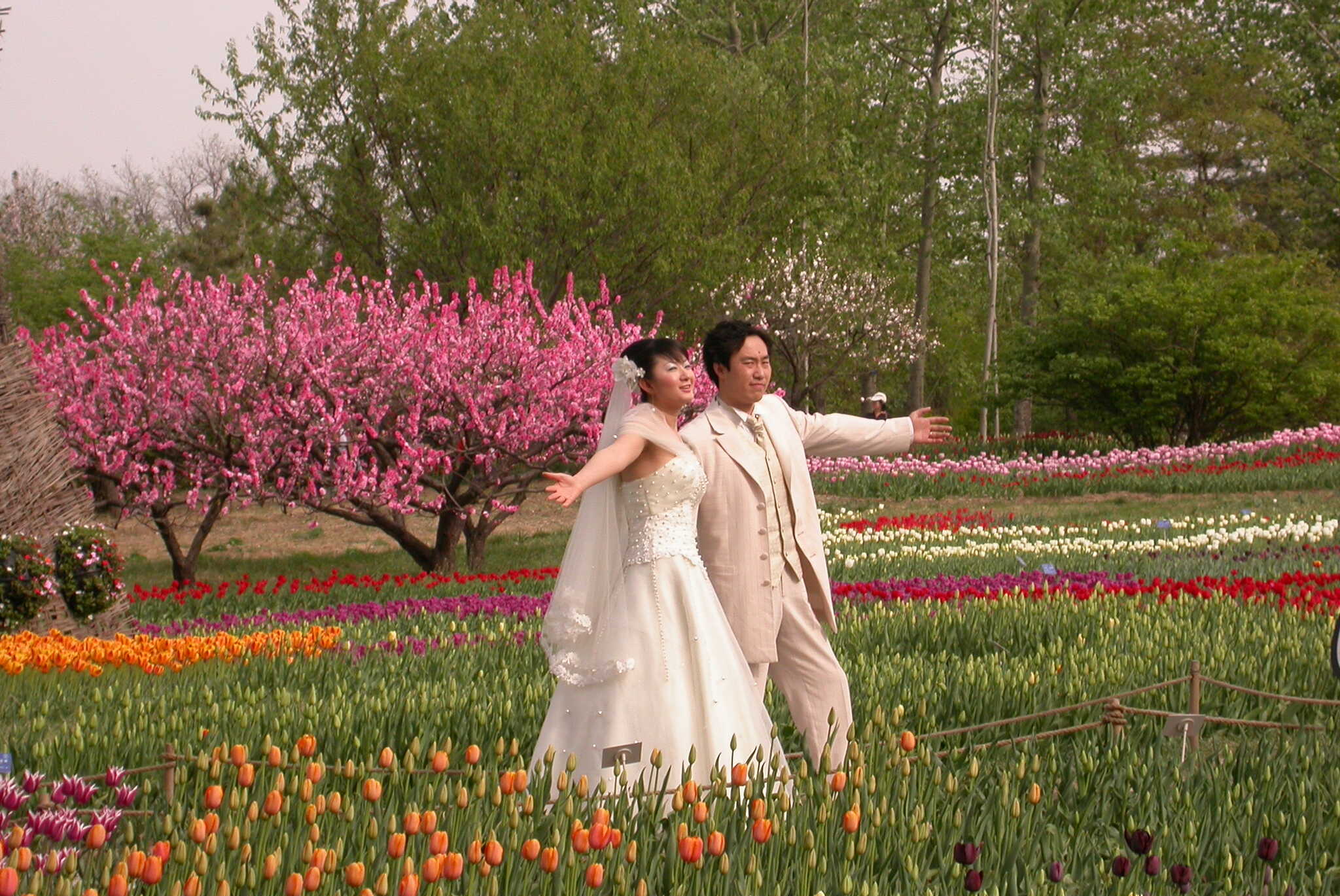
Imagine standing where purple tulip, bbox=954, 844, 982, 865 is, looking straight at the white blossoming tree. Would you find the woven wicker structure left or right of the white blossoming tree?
left

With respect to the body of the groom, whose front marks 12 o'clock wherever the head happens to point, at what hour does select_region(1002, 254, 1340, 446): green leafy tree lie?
The green leafy tree is roughly at 8 o'clock from the groom.

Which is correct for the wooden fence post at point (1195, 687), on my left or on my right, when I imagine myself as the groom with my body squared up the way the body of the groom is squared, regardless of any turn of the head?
on my left

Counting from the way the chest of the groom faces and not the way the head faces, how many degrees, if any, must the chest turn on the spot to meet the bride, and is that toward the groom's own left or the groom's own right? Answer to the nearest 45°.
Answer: approximately 90° to the groom's own right

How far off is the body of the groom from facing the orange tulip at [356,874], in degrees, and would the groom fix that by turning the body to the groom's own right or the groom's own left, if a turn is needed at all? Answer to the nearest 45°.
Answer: approximately 45° to the groom's own right

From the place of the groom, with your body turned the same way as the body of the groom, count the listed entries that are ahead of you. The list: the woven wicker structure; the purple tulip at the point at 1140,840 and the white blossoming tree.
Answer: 1

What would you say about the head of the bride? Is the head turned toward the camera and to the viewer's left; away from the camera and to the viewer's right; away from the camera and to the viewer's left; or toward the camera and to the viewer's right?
toward the camera and to the viewer's right

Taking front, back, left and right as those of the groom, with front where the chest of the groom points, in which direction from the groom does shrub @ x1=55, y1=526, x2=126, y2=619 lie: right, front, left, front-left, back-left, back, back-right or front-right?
back

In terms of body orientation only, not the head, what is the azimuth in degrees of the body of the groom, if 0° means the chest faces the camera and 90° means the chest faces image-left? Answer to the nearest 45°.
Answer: approximately 315°

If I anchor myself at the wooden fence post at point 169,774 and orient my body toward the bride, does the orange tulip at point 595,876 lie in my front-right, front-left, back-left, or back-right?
front-right

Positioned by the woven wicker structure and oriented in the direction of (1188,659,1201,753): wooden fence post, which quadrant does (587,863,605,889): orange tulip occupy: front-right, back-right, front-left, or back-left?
front-right

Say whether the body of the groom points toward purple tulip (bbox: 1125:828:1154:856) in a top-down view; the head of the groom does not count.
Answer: yes

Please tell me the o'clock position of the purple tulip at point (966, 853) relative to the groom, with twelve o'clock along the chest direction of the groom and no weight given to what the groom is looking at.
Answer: The purple tulip is roughly at 1 o'clock from the groom.

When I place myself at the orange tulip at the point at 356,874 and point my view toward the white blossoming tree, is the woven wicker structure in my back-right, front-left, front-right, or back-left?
front-left
